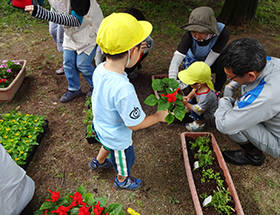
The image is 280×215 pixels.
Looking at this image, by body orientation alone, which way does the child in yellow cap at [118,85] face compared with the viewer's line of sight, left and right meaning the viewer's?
facing away from the viewer and to the right of the viewer

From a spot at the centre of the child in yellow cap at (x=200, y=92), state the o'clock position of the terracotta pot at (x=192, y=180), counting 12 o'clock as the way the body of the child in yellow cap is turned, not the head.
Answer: The terracotta pot is roughly at 9 o'clock from the child in yellow cap.

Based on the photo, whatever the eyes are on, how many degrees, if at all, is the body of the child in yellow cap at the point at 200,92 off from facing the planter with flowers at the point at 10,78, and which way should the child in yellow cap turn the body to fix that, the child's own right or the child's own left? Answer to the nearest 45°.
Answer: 0° — they already face it

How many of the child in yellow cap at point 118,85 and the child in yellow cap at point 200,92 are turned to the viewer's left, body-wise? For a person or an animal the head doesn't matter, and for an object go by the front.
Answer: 1

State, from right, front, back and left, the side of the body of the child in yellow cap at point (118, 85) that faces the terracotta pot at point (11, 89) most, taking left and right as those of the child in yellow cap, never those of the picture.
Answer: left

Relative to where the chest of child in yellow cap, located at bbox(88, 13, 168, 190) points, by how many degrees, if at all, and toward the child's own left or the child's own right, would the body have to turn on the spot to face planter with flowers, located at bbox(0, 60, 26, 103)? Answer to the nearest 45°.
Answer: approximately 90° to the child's own left

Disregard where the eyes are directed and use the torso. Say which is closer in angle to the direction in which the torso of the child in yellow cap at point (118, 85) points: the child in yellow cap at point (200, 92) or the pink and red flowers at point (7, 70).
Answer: the child in yellow cap

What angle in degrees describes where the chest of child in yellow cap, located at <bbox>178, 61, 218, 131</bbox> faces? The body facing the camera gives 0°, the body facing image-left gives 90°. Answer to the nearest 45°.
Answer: approximately 90°

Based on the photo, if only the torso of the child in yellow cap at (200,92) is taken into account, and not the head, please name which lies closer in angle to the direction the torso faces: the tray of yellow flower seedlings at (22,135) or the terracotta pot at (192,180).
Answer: the tray of yellow flower seedlings
